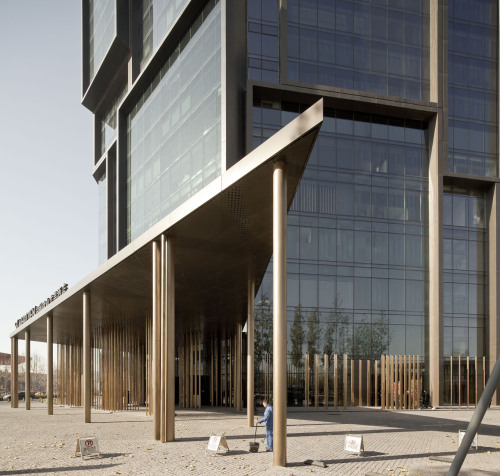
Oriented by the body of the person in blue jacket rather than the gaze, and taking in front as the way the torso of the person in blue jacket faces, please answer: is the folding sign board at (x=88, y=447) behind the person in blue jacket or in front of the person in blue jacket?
in front

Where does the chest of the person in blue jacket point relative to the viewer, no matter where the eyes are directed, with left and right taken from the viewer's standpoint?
facing to the left of the viewer

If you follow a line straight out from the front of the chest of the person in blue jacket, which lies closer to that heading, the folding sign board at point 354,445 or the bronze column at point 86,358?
the bronze column

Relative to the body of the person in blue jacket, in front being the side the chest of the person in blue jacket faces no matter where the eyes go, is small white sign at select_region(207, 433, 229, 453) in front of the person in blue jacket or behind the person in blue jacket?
in front

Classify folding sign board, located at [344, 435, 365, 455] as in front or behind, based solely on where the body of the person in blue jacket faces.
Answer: behind
